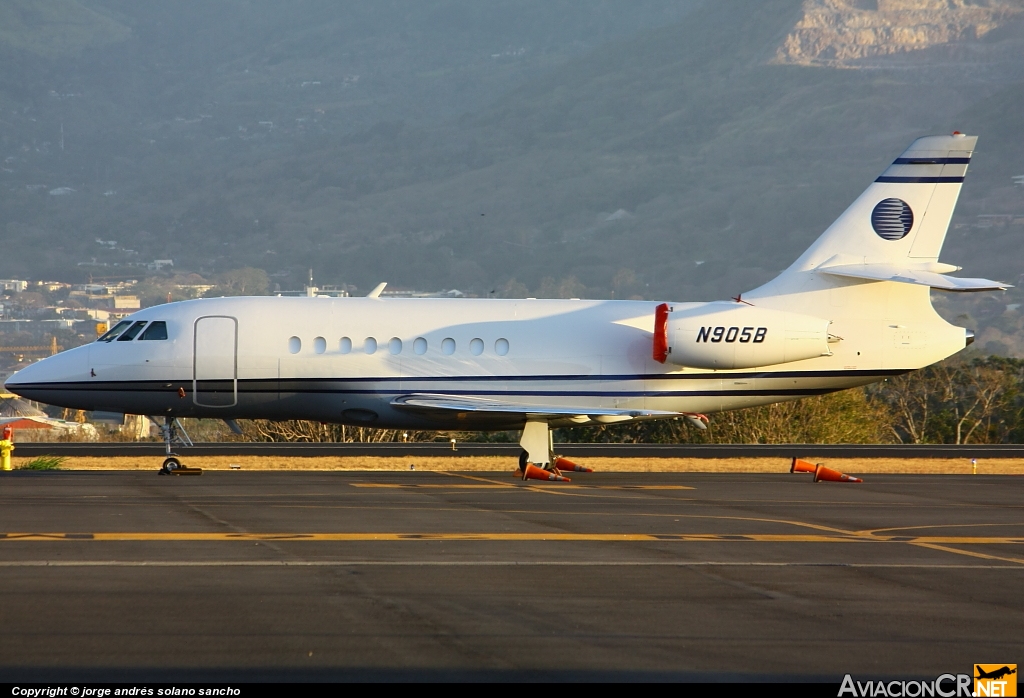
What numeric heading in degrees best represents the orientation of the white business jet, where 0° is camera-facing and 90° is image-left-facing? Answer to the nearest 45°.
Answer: approximately 90°

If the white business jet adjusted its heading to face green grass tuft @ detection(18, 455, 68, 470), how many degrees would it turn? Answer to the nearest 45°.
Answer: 0° — it already faces it

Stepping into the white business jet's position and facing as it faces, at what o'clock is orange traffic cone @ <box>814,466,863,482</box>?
The orange traffic cone is roughly at 6 o'clock from the white business jet.
